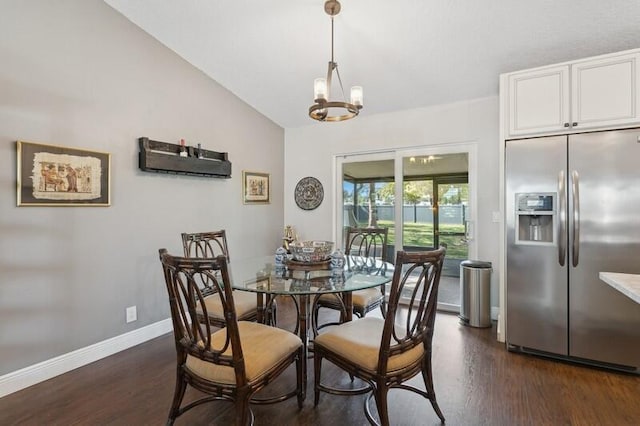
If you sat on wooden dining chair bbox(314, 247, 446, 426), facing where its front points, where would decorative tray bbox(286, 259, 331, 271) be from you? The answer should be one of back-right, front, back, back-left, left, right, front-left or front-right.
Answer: front

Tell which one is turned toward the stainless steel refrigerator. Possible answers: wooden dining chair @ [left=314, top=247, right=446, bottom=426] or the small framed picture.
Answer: the small framed picture

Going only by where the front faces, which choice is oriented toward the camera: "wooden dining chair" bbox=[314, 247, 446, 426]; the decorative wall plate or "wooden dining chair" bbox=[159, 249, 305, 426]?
the decorative wall plate

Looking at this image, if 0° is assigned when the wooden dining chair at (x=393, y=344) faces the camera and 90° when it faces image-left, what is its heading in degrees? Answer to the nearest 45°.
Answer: approximately 135°

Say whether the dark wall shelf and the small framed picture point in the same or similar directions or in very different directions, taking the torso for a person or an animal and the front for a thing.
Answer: same or similar directions

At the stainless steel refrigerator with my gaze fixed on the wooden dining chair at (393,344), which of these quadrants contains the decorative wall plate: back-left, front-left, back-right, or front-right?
front-right

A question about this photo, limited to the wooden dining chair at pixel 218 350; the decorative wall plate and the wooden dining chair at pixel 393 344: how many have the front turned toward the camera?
1

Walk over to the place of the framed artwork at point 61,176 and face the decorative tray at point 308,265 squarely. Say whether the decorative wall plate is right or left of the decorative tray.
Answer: left

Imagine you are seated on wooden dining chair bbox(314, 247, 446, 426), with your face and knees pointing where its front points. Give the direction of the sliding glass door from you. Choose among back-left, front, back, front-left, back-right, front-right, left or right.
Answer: front-right

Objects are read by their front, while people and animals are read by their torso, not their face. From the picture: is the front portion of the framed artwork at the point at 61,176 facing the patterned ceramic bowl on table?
yes

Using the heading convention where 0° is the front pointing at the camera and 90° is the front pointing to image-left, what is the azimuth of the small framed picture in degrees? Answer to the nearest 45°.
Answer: approximately 315°

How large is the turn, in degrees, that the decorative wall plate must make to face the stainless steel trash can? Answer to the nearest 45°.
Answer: approximately 45° to its left

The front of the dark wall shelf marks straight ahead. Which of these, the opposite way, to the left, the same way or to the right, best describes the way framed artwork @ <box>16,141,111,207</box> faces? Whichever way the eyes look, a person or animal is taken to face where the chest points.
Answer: the same way

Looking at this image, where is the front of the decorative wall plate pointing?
toward the camera

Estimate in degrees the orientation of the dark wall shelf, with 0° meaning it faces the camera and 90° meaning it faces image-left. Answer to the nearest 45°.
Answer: approximately 315°

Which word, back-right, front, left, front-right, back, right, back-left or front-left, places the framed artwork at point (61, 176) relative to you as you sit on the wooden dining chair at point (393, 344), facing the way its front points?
front-left

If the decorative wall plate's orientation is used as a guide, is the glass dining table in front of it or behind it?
in front

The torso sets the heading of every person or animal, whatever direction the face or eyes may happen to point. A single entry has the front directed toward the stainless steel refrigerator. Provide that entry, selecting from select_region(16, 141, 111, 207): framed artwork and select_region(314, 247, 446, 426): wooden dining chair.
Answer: the framed artwork

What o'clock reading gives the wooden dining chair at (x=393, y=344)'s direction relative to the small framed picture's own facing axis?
The wooden dining chair is roughly at 1 o'clock from the small framed picture.

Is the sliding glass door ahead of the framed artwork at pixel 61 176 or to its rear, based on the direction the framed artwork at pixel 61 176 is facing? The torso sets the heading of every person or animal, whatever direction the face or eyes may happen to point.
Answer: ahead

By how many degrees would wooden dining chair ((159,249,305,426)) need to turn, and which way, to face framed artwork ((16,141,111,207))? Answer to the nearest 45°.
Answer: approximately 90° to its left

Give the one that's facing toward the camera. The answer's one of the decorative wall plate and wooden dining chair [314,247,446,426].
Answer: the decorative wall plate
